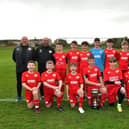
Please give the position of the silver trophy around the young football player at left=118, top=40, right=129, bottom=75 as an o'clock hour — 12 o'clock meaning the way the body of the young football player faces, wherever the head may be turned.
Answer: The silver trophy is roughly at 1 o'clock from the young football player.

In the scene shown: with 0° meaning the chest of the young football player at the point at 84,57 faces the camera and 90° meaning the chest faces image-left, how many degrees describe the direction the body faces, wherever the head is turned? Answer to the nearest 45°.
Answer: approximately 0°

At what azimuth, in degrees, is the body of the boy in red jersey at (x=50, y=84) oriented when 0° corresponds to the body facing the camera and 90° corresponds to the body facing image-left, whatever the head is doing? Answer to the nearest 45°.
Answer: approximately 0°

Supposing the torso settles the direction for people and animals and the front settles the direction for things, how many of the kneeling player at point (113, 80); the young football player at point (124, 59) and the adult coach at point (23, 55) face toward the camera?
3

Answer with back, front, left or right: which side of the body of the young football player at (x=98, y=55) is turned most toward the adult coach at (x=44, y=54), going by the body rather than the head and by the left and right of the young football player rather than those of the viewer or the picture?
right

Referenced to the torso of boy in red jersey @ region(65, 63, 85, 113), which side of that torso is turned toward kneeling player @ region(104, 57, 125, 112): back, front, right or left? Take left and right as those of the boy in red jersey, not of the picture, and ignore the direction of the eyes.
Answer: left

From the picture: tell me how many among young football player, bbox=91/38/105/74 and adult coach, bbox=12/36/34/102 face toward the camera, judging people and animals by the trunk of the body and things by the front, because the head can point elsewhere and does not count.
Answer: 2

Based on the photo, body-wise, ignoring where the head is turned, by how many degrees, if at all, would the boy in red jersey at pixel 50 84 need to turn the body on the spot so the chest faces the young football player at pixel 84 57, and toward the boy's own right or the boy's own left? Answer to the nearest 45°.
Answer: approximately 135° to the boy's own left

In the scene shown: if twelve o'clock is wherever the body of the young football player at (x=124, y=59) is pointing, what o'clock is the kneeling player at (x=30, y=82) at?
The kneeling player is roughly at 2 o'clock from the young football player.
